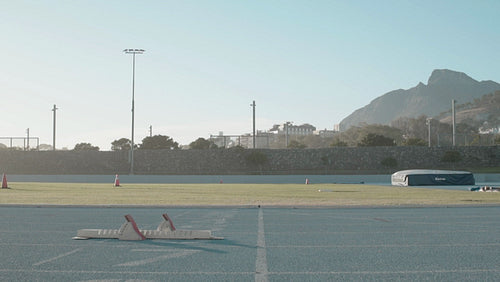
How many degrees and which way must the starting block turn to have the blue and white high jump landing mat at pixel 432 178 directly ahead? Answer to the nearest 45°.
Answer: approximately 45° to its left

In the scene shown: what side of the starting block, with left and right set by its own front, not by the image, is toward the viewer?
right
